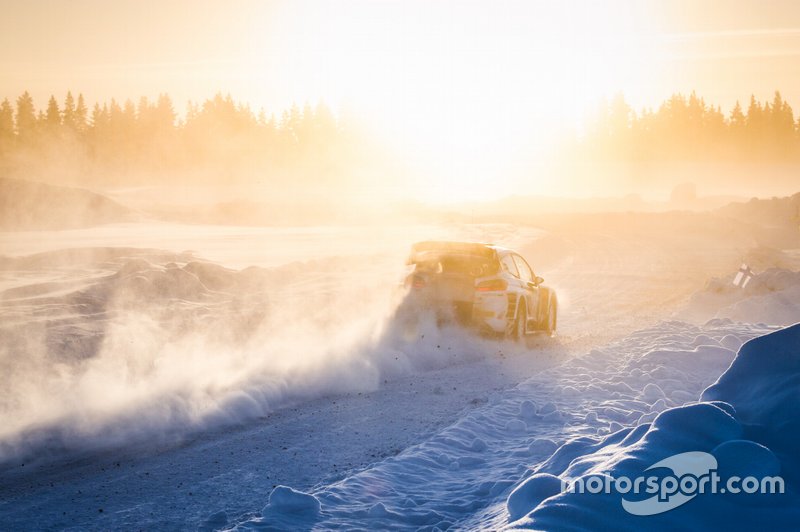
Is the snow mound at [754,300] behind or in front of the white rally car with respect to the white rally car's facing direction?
in front

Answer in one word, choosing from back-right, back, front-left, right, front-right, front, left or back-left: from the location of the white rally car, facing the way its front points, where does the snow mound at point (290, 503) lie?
back-right

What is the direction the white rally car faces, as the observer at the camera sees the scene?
facing away from the viewer and to the right of the viewer
